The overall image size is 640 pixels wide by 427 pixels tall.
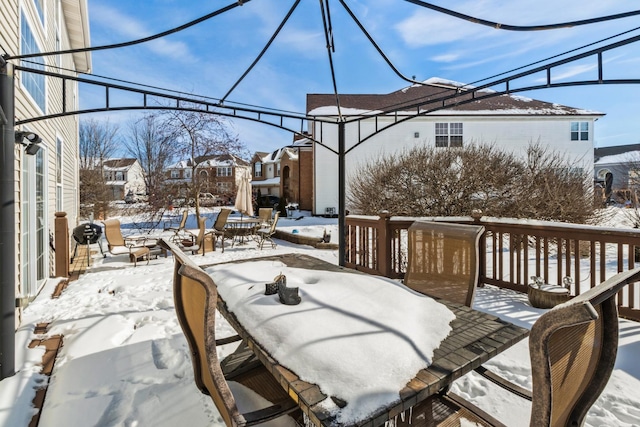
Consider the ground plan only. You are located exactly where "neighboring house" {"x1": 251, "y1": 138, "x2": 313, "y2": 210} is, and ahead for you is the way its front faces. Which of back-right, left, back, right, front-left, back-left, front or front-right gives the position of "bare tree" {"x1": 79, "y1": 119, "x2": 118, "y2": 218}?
front-right

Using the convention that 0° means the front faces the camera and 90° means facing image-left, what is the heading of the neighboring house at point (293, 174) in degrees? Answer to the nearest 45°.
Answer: approximately 45°

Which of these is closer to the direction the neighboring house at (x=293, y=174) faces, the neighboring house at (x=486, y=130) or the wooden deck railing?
the wooden deck railing

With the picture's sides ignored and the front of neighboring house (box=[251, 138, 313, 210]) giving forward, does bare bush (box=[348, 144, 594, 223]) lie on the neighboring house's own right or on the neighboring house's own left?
on the neighboring house's own left

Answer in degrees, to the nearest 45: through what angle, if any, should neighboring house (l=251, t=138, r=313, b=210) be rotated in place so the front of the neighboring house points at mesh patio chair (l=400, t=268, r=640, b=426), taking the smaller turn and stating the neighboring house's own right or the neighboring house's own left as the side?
approximately 45° to the neighboring house's own left

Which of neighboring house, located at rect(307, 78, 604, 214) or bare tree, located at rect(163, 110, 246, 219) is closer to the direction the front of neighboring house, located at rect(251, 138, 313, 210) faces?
the bare tree

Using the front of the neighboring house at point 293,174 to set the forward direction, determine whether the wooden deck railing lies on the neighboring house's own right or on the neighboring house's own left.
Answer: on the neighboring house's own left

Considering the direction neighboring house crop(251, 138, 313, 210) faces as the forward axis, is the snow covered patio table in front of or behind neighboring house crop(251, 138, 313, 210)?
in front

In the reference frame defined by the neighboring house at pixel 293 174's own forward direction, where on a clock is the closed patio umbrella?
The closed patio umbrella is roughly at 11 o'clock from the neighboring house.
